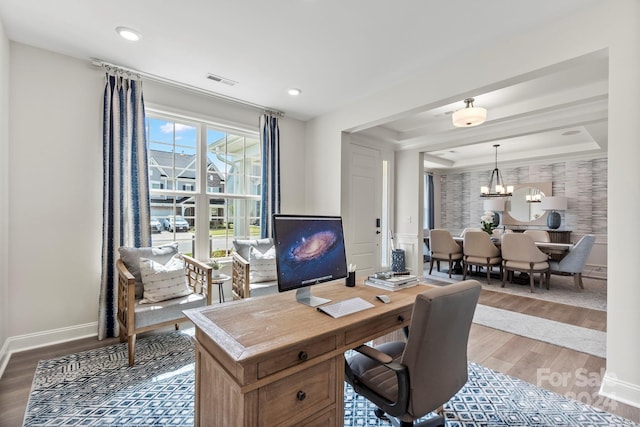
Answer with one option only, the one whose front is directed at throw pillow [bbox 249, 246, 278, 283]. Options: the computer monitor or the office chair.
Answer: the office chair

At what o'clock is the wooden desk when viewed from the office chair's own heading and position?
The wooden desk is roughly at 10 o'clock from the office chair.

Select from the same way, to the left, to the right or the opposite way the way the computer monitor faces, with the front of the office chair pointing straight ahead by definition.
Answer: the opposite way

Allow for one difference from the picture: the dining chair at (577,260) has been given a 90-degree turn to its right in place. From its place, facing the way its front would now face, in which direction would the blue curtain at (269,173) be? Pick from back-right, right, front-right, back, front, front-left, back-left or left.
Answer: back-left

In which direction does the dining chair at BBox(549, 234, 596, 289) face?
to the viewer's left

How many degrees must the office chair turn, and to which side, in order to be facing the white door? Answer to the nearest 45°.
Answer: approximately 45° to its right

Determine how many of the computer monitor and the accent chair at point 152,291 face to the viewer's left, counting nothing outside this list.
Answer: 0

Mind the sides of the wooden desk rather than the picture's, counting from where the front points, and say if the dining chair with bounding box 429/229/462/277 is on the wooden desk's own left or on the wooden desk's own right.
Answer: on the wooden desk's own left

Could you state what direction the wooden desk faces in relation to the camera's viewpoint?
facing the viewer and to the right of the viewer

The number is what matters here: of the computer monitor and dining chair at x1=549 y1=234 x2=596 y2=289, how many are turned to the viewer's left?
1

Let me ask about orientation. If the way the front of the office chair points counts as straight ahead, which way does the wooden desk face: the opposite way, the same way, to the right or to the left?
the opposite way

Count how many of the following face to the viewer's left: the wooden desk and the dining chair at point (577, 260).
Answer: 1

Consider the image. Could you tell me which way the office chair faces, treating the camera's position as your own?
facing away from the viewer and to the left of the viewer

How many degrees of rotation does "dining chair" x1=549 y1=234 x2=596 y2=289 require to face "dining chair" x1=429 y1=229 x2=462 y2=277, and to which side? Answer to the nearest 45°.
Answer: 0° — it already faces it

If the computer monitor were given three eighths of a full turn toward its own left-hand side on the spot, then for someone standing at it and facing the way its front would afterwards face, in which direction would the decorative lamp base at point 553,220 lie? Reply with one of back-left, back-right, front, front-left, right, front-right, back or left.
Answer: front-right
